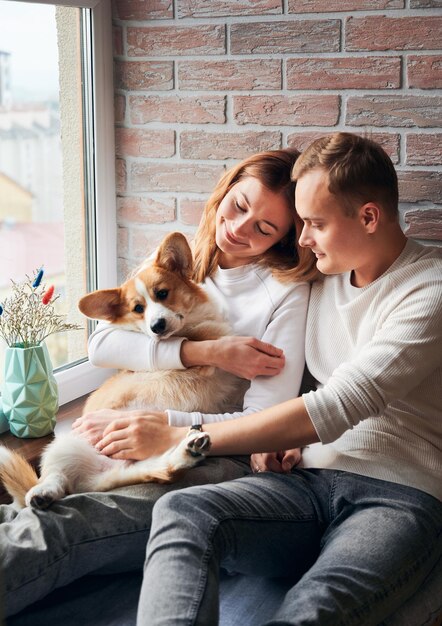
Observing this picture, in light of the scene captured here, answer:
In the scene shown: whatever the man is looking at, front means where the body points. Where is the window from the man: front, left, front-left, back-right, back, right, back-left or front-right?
right

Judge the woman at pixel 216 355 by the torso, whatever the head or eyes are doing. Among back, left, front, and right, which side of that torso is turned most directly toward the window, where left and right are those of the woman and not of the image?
right

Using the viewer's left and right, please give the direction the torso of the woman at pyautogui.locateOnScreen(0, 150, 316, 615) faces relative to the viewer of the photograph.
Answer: facing the viewer and to the left of the viewer

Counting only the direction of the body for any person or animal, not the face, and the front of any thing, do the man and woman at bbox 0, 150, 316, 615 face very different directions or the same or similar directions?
same or similar directions

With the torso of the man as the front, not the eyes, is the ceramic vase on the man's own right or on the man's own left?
on the man's own right

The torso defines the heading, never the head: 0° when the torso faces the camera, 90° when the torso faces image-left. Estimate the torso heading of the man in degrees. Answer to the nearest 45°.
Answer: approximately 45°
